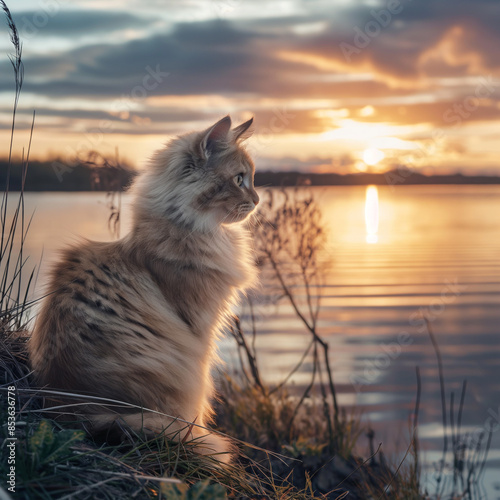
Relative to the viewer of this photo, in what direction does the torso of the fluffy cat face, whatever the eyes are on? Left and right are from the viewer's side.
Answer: facing to the right of the viewer
